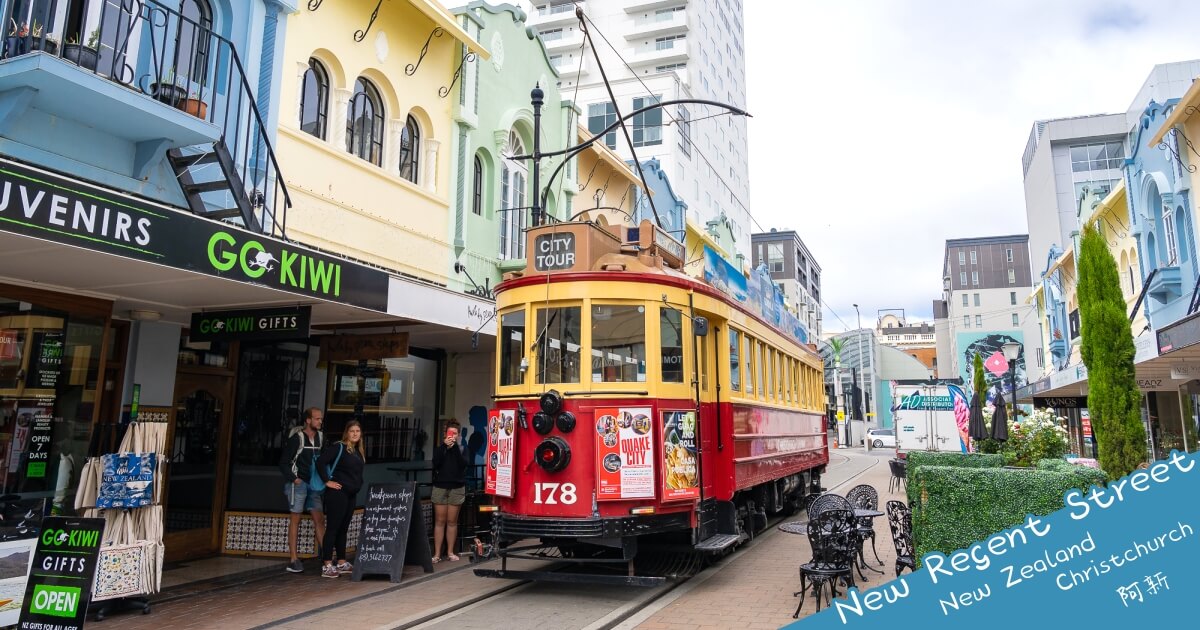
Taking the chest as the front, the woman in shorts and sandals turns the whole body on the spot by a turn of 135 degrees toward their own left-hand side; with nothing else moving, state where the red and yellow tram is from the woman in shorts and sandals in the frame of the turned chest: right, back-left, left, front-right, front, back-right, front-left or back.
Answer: front

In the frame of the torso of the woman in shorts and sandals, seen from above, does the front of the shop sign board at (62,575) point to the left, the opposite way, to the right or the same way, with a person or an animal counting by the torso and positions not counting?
the same way

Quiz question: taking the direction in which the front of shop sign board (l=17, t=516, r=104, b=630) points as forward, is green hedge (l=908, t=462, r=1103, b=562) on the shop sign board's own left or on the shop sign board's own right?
on the shop sign board's own left

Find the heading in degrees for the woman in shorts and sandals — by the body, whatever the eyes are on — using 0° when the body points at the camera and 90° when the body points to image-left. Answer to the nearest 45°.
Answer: approximately 0°

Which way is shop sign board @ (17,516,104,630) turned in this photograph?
toward the camera

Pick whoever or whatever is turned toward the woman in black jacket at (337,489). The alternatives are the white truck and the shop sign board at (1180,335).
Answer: the shop sign board

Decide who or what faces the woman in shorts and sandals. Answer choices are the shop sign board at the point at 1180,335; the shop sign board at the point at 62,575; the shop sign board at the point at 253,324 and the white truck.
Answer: the shop sign board at the point at 1180,335
